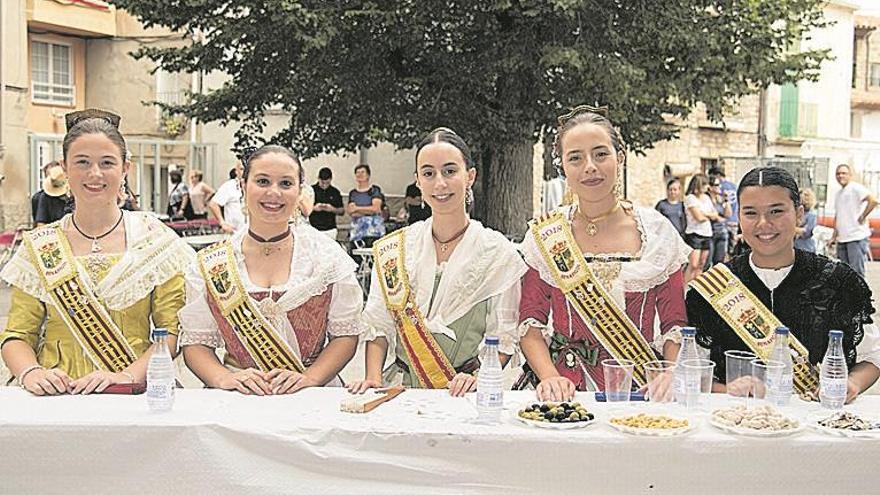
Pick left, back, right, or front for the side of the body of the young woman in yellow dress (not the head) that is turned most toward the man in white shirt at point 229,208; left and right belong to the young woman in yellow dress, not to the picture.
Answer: back

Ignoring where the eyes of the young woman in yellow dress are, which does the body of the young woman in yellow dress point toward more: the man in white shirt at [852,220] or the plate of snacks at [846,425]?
the plate of snacks

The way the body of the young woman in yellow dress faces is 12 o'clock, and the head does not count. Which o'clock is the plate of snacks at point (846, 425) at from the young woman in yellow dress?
The plate of snacks is roughly at 10 o'clock from the young woman in yellow dress.

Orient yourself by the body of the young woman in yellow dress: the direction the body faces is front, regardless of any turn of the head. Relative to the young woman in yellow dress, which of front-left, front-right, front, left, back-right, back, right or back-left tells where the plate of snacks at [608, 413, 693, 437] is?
front-left

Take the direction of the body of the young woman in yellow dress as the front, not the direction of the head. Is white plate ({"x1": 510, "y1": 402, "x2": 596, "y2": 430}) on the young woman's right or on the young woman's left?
on the young woman's left

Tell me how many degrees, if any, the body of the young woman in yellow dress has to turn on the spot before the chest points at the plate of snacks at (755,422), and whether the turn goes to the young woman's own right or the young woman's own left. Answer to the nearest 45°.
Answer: approximately 45° to the young woman's own left

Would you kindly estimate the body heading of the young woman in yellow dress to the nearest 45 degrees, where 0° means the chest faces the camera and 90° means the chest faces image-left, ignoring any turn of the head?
approximately 0°

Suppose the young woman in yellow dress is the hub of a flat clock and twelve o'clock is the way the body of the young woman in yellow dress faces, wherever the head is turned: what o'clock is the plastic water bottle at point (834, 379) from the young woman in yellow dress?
The plastic water bottle is roughly at 10 o'clock from the young woman in yellow dress.

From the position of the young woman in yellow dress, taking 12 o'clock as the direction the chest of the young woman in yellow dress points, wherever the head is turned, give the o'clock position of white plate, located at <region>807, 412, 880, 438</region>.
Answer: The white plate is roughly at 10 o'clock from the young woman in yellow dress.

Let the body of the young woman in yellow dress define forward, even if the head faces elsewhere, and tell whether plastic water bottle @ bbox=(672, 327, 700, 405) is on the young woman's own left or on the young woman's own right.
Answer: on the young woman's own left

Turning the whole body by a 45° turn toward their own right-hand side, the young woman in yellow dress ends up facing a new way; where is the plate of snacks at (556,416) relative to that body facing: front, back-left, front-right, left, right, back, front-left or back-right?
left

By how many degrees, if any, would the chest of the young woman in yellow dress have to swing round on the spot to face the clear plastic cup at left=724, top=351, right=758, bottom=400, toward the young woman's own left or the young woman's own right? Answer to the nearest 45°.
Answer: approximately 45° to the young woman's own left

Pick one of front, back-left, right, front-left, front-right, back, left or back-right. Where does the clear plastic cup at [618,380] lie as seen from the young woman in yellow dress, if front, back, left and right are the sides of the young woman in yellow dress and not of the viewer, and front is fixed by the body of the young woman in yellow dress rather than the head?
front-left
